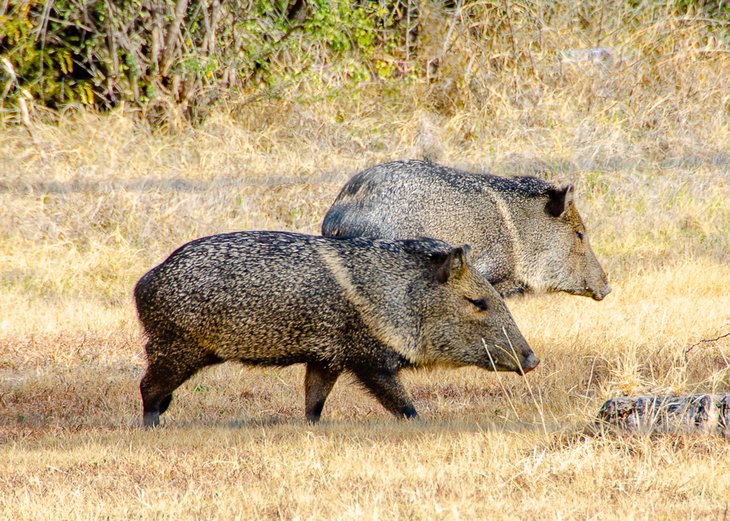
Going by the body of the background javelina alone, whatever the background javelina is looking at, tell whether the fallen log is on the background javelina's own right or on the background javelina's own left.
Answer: on the background javelina's own right

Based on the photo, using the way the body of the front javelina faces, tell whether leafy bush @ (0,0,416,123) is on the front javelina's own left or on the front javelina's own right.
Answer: on the front javelina's own left

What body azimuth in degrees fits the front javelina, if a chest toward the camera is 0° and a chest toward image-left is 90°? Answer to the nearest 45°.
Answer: approximately 270°

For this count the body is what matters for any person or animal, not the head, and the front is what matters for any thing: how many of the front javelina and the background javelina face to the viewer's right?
2

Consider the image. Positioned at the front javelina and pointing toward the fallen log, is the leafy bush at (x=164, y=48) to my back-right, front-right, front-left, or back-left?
back-left

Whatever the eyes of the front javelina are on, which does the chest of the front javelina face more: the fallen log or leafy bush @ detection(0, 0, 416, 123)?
the fallen log

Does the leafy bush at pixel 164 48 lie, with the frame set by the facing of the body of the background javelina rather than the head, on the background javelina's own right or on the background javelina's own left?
on the background javelina's own left

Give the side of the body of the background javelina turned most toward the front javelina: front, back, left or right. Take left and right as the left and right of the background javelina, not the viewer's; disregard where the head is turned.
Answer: right

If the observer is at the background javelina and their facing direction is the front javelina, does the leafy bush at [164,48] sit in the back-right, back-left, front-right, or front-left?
back-right

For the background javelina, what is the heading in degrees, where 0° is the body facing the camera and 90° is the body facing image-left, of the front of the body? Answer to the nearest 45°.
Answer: approximately 270°

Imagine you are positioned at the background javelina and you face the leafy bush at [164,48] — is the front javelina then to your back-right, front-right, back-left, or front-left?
back-left
